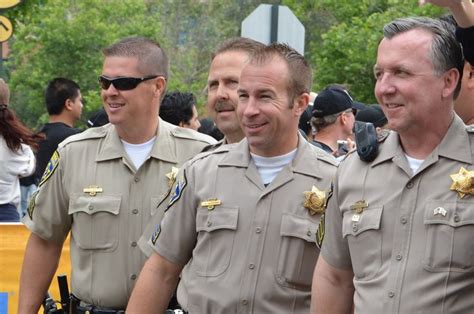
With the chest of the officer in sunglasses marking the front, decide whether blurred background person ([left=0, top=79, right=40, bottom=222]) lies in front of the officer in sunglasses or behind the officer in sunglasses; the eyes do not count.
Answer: behind

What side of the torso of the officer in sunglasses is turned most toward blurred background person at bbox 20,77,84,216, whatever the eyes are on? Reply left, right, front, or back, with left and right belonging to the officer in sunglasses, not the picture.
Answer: back

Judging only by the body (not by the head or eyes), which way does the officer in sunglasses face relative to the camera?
toward the camera
